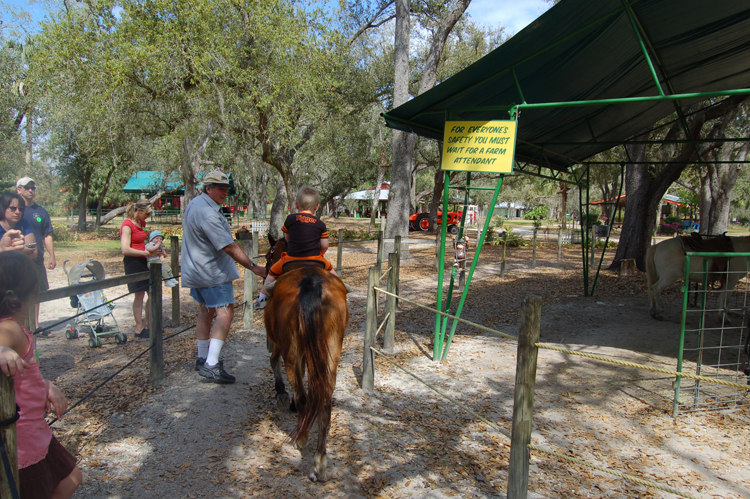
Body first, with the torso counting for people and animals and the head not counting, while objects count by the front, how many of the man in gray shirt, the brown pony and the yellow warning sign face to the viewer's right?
1

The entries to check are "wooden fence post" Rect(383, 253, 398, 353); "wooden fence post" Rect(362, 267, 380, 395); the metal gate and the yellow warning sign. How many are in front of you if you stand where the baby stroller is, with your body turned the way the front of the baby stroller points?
4

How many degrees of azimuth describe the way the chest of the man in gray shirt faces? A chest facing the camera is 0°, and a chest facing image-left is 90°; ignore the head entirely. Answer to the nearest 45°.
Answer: approximately 270°

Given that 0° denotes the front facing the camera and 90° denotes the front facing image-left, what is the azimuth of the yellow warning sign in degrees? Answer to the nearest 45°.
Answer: approximately 0°

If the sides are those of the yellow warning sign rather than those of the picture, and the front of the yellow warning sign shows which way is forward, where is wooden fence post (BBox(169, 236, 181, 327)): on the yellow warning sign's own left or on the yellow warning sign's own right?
on the yellow warning sign's own right

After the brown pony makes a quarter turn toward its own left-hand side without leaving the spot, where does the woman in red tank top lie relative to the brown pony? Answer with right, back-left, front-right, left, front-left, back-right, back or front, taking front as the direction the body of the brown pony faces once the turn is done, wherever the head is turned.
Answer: front-right

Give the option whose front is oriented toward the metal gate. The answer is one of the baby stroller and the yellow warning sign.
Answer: the baby stroller

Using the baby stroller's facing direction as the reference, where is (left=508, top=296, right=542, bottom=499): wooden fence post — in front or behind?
in front

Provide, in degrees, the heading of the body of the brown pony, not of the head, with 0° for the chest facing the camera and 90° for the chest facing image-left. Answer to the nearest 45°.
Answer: approximately 180°
